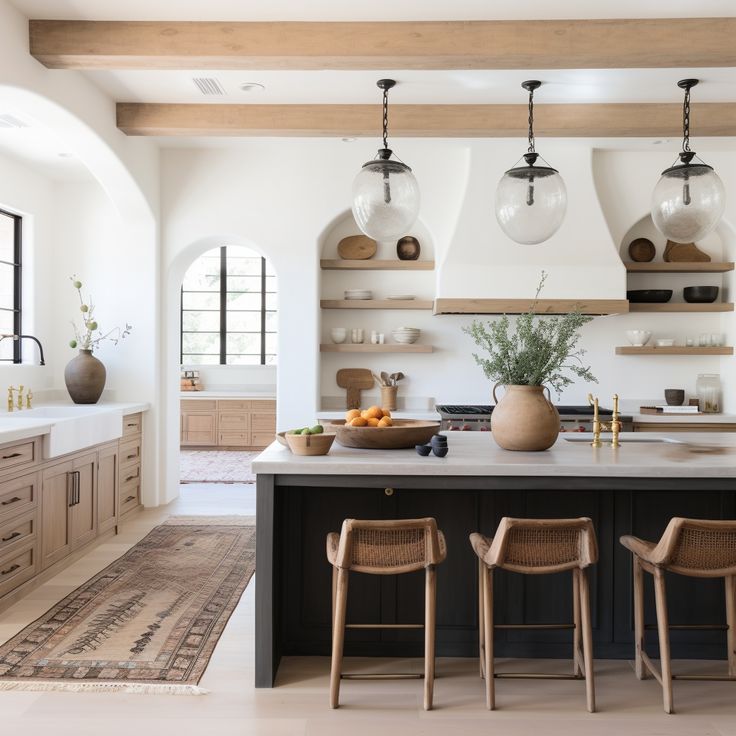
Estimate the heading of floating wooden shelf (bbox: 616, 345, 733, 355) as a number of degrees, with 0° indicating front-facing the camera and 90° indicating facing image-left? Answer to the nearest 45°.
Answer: approximately 0°

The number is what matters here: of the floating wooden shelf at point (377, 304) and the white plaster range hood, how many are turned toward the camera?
2

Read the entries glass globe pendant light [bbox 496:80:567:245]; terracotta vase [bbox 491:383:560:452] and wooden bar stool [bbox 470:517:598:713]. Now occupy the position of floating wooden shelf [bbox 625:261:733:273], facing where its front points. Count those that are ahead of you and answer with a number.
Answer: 3

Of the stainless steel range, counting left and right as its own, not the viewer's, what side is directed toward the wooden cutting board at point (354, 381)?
right

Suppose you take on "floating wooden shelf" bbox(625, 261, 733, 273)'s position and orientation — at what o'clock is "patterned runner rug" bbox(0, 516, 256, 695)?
The patterned runner rug is roughly at 1 o'clock from the floating wooden shelf.

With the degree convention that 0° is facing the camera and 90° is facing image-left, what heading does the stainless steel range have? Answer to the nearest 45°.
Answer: approximately 0°

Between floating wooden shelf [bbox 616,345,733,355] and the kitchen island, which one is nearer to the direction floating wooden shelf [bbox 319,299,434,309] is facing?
the kitchen island

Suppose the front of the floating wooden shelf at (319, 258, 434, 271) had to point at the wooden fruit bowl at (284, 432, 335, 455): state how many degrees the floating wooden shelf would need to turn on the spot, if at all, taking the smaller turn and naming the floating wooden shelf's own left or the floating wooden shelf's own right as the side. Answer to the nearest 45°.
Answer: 0° — it already faces it

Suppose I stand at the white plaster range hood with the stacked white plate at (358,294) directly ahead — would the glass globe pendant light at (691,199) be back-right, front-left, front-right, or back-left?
back-left
